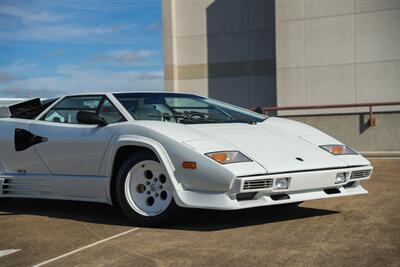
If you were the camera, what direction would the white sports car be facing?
facing the viewer and to the right of the viewer
